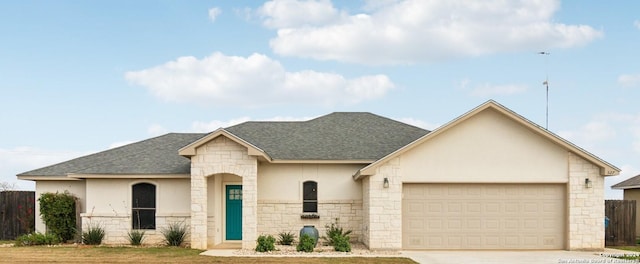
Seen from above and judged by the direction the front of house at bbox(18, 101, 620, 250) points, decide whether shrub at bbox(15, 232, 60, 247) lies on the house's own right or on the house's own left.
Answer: on the house's own right

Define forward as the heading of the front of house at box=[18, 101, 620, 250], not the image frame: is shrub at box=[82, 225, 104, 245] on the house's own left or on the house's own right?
on the house's own right

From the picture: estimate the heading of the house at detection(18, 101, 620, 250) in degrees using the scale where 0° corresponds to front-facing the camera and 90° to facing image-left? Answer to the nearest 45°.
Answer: approximately 0°

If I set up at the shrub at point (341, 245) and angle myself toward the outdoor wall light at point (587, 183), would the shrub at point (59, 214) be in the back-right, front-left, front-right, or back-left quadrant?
back-left
